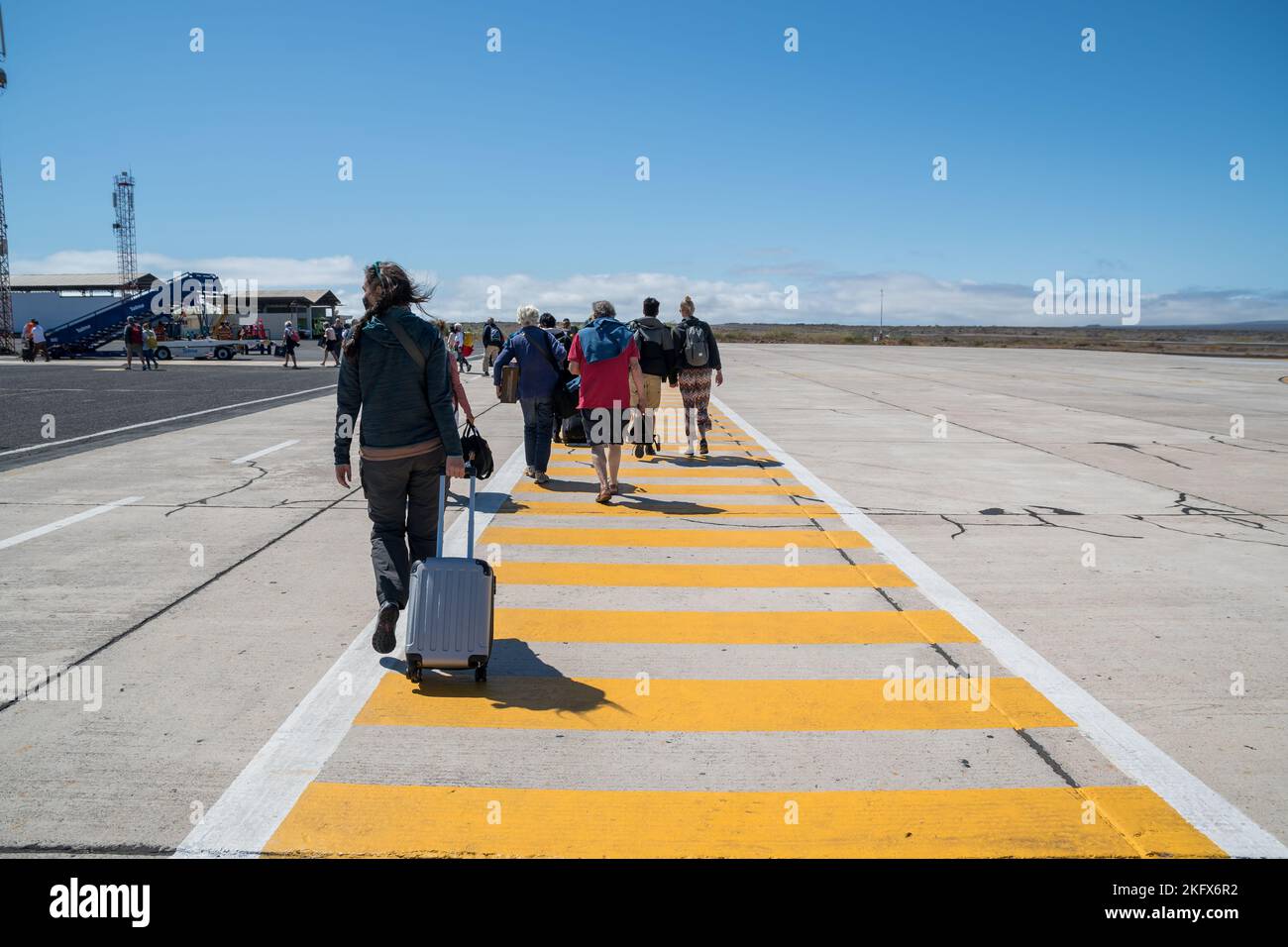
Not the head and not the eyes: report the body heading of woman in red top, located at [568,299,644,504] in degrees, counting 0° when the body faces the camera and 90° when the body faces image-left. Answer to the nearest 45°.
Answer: approximately 180°

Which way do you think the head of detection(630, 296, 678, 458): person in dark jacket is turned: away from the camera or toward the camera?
away from the camera

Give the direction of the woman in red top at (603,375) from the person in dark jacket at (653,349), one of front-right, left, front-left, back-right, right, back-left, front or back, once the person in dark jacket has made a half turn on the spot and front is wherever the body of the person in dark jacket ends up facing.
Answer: front

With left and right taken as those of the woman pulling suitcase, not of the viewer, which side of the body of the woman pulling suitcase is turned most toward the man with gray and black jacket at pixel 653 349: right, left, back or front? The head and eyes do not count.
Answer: front

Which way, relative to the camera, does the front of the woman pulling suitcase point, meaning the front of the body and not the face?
away from the camera

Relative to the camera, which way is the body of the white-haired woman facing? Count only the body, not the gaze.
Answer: away from the camera

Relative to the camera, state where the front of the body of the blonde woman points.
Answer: away from the camera

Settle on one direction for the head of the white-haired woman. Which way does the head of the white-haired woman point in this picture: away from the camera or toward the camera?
away from the camera

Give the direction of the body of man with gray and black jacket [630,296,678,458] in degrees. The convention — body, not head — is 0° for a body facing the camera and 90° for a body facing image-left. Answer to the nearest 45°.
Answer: approximately 180°
